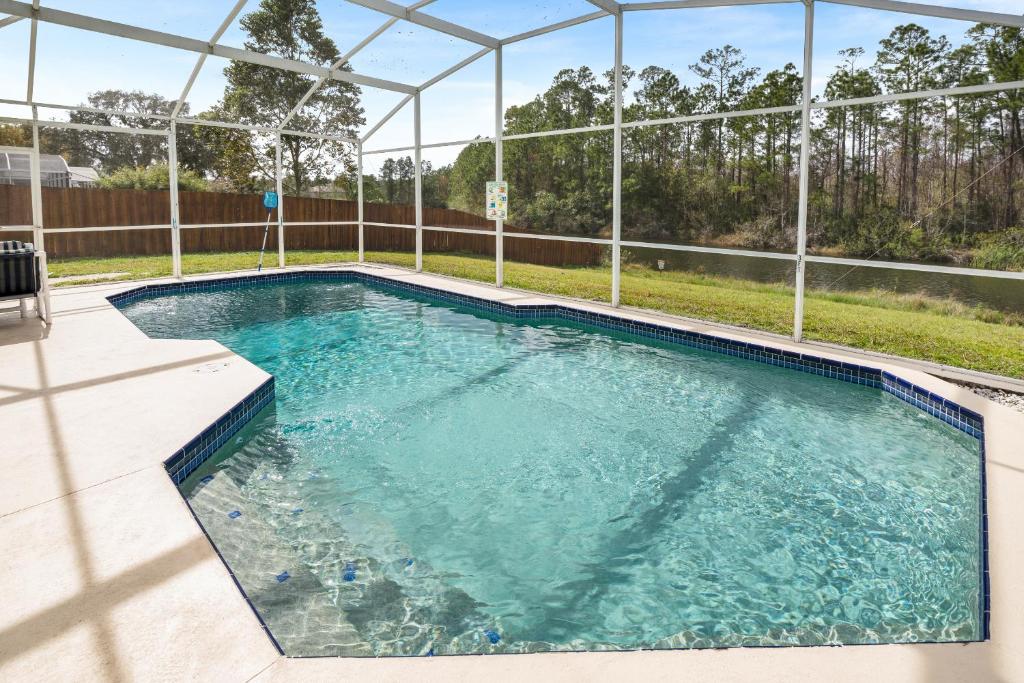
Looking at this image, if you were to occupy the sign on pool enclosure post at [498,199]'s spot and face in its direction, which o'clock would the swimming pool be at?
The swimming pool is roughly at 12 o'clock from the sign on pool enclosure post.

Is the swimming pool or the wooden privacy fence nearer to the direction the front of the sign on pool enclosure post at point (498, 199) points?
the swimming pool

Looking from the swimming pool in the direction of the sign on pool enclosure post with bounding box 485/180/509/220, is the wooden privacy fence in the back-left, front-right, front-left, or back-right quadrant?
front-left

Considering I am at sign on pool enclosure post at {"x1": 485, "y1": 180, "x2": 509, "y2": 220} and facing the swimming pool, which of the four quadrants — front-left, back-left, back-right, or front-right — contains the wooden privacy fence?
back-right

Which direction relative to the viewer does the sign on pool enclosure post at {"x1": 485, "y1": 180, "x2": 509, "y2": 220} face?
toward the camera

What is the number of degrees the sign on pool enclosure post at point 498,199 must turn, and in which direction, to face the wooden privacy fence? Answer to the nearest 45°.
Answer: approximately 135° to its right
